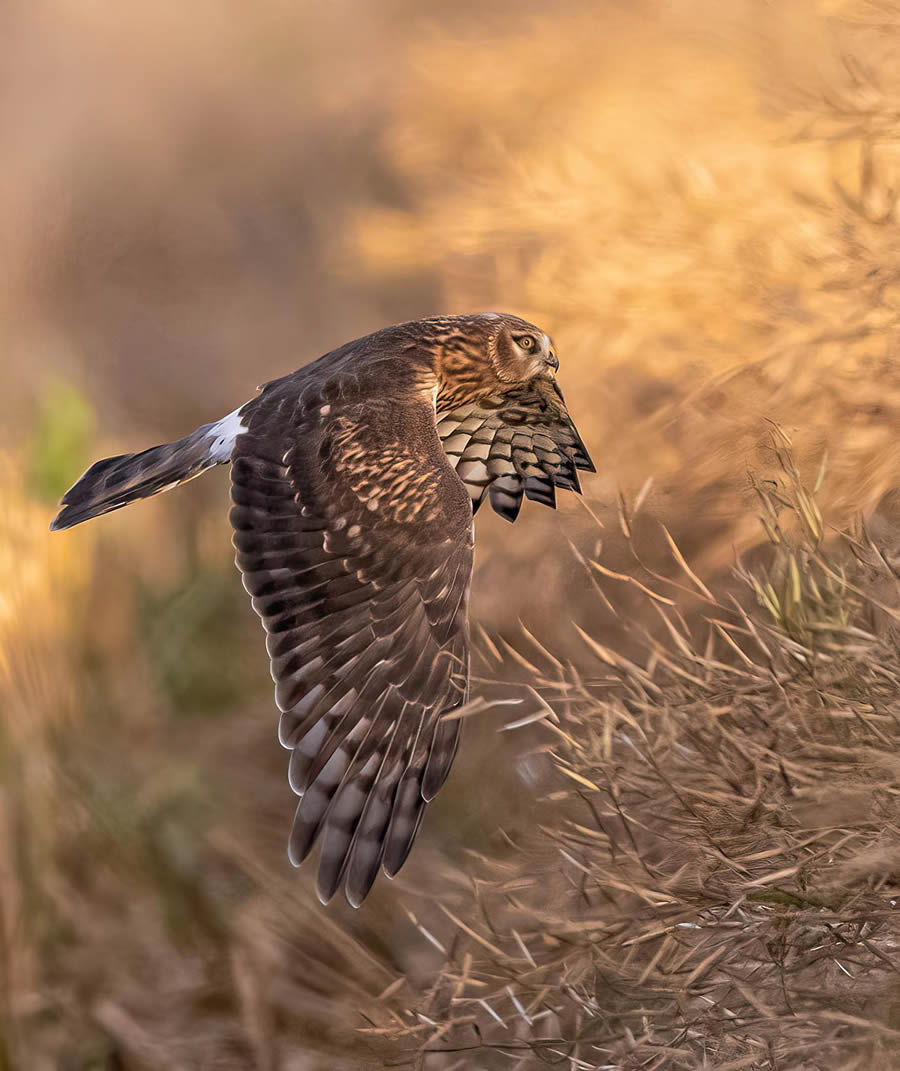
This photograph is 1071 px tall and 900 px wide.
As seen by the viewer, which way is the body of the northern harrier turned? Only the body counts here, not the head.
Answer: to the viewer's right
